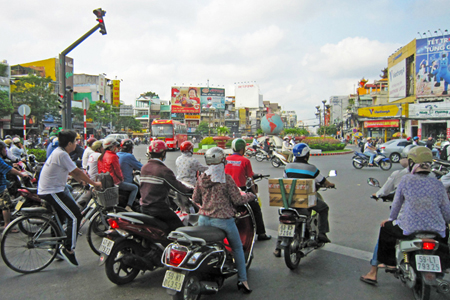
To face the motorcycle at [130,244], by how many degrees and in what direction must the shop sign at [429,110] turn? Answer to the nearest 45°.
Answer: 0° — it already faces it

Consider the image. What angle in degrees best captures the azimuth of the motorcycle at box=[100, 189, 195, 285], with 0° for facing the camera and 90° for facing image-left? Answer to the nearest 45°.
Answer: approximately 225°

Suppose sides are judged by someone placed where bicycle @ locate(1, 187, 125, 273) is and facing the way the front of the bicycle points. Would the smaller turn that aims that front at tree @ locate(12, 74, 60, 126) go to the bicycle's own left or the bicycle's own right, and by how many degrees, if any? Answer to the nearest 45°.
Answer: approximately 45° to the bicycle's own left

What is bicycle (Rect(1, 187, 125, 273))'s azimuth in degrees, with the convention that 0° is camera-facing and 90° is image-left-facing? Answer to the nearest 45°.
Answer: approximately 225°

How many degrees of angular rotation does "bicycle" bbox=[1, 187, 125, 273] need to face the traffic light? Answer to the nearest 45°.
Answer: approximately 45° to its left

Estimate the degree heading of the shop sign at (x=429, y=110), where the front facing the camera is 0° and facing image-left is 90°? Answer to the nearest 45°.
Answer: approximately 0°
